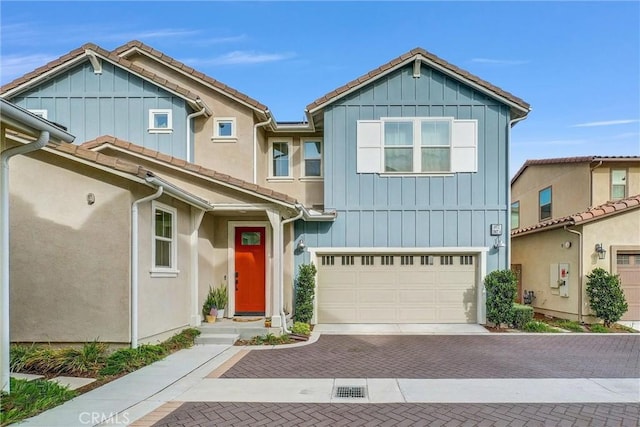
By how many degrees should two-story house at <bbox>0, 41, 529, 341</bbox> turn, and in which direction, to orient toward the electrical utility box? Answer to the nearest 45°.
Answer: approximately 90° to its left

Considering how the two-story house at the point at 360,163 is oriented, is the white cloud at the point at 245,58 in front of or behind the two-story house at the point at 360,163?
behind

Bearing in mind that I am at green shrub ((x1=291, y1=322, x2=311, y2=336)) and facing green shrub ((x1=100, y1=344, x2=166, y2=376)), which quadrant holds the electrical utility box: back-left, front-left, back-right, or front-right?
back-left

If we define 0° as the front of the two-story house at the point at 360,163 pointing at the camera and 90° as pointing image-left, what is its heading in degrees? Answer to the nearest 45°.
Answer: approximately 0°
